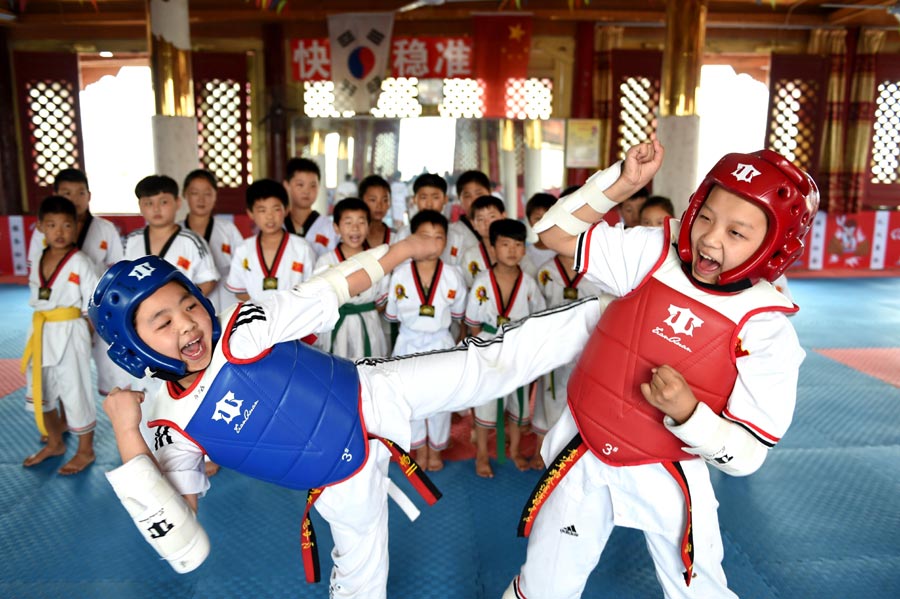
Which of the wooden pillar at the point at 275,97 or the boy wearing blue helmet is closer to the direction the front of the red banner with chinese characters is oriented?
the boy wearing blue helmet

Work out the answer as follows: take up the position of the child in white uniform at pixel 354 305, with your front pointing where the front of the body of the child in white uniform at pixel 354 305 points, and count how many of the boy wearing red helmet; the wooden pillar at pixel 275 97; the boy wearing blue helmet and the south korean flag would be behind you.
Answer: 2

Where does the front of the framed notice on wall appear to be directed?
toward the camera

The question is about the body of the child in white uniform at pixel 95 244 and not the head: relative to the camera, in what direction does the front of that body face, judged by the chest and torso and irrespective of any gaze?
toward the camera

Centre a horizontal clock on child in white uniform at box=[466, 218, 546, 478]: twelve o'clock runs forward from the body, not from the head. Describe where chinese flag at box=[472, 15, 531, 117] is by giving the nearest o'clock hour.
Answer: The chinese flag is roughly at 6 o'clock from the child in white uniform.

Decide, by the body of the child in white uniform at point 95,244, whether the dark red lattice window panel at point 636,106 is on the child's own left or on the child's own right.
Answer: on the child's own left

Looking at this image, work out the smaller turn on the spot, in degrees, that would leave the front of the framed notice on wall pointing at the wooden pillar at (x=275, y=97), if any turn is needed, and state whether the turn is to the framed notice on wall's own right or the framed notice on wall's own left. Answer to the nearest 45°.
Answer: approximately 90° to the framed notice on wall's own right

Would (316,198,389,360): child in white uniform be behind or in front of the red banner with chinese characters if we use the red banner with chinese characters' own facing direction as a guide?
in front

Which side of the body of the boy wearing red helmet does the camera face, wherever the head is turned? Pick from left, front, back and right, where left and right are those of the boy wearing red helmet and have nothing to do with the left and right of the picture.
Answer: front

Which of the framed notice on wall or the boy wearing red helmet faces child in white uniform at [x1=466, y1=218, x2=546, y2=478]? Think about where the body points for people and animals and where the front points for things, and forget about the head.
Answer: the framed notice on wall
